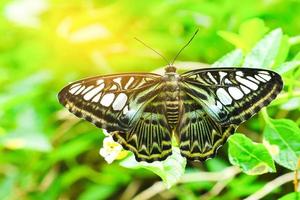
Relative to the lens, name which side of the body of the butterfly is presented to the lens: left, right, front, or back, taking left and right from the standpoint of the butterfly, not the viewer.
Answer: back
